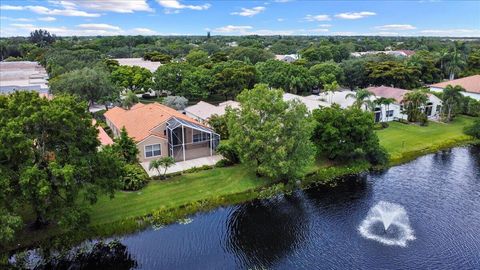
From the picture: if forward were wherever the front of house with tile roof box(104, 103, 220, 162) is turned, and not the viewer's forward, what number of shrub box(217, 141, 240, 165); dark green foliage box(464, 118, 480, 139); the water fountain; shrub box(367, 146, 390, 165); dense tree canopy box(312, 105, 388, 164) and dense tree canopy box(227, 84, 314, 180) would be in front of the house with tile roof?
0

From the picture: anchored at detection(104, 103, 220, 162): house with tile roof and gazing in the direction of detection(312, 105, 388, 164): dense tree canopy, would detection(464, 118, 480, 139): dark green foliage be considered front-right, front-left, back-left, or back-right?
front-left

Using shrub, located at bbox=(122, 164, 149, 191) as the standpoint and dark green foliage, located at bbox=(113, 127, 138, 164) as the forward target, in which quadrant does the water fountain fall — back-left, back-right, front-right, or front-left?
back-right

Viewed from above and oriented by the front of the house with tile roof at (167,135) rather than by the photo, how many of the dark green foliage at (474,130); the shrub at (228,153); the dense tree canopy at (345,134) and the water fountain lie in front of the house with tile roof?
0

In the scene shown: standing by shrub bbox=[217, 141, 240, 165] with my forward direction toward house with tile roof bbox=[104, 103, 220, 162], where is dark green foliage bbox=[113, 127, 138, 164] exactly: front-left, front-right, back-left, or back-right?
front-left

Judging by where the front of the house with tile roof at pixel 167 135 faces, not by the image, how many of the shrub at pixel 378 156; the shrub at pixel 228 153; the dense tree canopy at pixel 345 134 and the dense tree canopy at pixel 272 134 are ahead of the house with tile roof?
0

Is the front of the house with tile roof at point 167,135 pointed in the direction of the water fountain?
no

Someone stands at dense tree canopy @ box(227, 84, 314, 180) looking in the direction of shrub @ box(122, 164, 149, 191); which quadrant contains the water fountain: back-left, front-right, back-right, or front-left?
back-left

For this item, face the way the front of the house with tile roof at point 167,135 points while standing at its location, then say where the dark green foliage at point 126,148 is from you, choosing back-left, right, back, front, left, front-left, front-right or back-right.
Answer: left

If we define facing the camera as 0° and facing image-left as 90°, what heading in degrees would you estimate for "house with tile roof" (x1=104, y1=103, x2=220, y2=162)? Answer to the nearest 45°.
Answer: approximately 135°

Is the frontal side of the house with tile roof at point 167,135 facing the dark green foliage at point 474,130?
no

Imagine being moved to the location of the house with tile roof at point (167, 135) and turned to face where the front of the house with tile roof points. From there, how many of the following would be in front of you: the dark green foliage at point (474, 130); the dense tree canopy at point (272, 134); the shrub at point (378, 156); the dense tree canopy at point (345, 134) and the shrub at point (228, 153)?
0

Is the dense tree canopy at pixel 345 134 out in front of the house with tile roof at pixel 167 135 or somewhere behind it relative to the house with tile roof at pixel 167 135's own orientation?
behind

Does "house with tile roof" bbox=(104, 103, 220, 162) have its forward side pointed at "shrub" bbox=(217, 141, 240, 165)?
no

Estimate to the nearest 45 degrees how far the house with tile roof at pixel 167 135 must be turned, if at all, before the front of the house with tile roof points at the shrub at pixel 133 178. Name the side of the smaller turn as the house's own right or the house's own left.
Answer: approximately 135° to the house's own left

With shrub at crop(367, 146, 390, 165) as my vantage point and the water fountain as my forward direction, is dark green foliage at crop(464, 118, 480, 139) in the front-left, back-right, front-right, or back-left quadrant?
back-left
